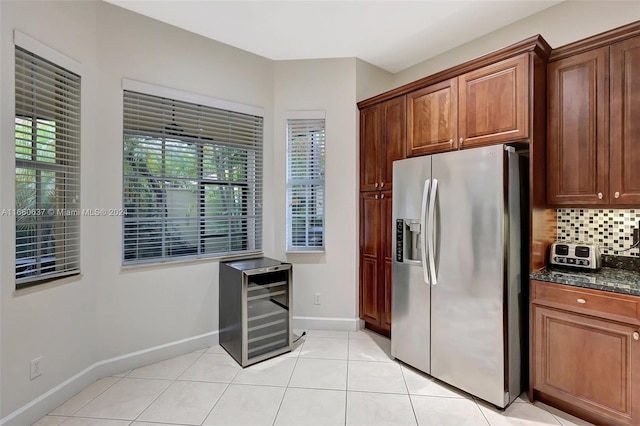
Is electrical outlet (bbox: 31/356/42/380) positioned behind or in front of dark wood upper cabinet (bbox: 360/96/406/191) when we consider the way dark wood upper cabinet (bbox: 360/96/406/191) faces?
in front

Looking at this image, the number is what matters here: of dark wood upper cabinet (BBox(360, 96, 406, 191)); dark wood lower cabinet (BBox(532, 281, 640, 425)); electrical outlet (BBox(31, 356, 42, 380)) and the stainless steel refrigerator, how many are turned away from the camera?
0

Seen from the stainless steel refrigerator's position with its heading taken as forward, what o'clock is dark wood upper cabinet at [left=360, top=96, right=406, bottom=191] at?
The dark wood upper cabinet is roughly at 3 o'clock from the stainless steel refrigerator.

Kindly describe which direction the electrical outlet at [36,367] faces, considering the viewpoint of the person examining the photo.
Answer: facing the viewer and to the right of the viewer

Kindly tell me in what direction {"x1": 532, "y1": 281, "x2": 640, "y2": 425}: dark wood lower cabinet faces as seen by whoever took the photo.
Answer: facing the viewer and to the left of the viewer

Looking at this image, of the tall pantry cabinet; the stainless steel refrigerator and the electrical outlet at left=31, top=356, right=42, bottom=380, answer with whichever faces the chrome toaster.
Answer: the electrical outlet

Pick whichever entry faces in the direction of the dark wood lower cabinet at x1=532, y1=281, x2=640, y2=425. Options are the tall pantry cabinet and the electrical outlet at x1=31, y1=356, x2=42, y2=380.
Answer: the electrical outlet

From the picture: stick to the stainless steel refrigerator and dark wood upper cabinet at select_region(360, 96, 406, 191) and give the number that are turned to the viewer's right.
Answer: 0

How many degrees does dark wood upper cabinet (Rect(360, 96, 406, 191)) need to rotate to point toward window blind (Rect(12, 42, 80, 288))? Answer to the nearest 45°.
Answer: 0° — it already faces it

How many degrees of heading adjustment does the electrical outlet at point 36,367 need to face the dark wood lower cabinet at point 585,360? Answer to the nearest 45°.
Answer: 0° — it already faces it

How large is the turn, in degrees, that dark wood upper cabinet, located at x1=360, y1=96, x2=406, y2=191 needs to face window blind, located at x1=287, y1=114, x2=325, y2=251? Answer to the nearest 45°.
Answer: approximately 45° to its right

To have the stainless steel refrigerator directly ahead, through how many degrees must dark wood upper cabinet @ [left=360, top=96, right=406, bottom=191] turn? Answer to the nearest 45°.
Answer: approximately 90° to its left

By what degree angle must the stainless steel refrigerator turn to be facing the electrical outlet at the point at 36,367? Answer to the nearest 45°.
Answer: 0° — it already faces it

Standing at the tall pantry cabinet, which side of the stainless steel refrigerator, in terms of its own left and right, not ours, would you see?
right

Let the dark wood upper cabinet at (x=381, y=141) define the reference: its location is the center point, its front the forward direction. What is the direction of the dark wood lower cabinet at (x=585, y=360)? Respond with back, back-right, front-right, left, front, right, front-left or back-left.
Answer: left

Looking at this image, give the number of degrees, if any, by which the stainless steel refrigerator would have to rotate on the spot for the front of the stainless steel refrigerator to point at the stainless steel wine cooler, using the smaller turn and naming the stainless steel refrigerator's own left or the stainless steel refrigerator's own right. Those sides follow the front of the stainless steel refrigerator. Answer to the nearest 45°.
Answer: approximately 45° to the stainless steel refrigerator's own right

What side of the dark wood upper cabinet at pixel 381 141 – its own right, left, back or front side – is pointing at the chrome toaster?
left

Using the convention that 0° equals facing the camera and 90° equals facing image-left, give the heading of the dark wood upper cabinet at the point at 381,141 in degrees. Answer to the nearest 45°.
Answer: approximately 45°
